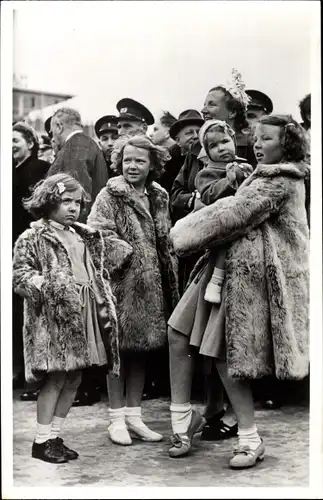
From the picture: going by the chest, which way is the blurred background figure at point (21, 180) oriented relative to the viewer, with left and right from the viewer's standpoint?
facing the viewer and to the left of the viewer

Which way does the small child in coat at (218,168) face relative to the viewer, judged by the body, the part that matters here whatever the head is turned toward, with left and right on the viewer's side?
facing the viewer and to the right of the viewer

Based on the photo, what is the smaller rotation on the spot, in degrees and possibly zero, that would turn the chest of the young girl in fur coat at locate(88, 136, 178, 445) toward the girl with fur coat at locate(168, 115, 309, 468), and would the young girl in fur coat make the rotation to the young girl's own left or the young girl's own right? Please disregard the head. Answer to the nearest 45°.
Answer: approximately 45° to the young girl's own left

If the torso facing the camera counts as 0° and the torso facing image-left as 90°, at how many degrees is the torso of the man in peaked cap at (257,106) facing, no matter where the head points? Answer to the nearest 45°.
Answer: approximately 45°

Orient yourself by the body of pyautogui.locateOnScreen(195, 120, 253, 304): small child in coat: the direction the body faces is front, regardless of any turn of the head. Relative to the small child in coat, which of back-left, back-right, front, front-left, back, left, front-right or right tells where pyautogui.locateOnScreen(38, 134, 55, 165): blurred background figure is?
back-right

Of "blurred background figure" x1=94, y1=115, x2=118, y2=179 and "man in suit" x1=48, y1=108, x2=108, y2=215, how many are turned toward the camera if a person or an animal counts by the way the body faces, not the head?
1

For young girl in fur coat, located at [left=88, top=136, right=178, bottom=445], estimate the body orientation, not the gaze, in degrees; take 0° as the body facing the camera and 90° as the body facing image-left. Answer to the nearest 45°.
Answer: approximately 315°
